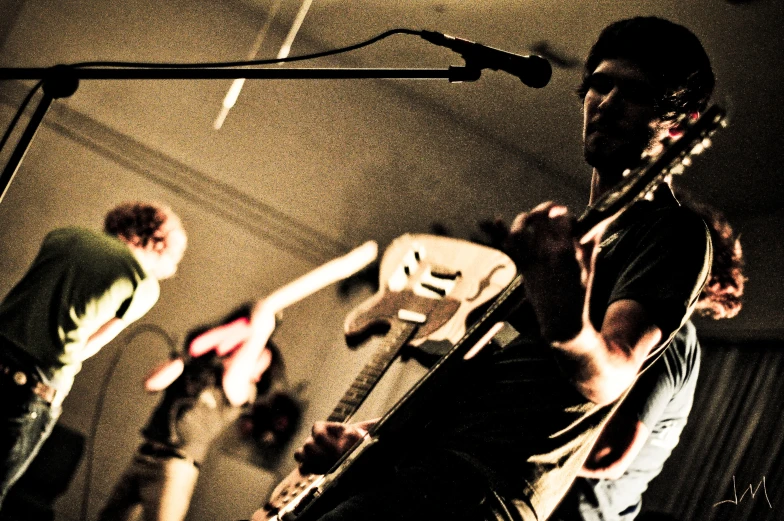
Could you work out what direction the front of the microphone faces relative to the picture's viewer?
facing to the right of the viewer

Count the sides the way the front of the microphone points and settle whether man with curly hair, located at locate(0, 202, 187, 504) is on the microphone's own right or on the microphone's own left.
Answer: on the microphone's own left

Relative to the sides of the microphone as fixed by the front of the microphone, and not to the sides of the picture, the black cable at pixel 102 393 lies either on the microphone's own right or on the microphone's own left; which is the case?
on the microphone's own left
